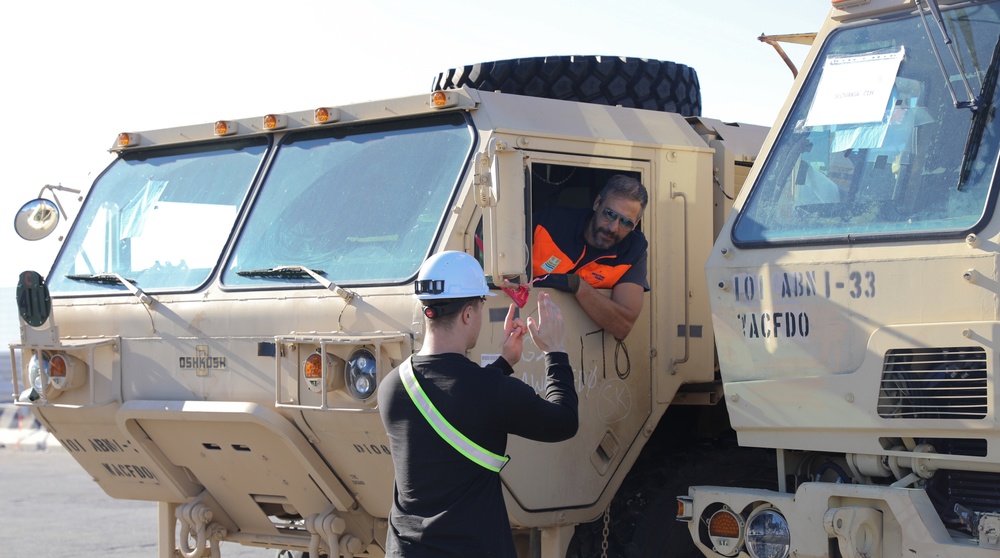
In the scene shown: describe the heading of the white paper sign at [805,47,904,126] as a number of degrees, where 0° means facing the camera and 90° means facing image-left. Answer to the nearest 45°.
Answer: approximately 0°

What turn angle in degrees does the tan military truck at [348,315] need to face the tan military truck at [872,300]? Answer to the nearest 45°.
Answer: approximately 90° to its left

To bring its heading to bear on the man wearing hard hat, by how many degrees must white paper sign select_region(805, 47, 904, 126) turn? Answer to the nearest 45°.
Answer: approximately 45° to its right

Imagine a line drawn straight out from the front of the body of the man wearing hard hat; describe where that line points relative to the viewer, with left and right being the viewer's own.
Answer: facing away from the viewer and to the right of the viewer

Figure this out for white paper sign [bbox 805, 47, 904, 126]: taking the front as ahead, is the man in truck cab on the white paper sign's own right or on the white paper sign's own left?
on the white paper sign's own right

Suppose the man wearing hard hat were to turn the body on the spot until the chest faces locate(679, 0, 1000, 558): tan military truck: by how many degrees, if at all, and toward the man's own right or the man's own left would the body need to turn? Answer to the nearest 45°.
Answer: approximately 45° to the man's own right

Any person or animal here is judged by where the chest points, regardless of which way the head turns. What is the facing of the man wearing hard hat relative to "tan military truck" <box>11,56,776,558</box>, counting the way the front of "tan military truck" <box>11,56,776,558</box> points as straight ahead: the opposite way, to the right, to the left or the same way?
the opposite way

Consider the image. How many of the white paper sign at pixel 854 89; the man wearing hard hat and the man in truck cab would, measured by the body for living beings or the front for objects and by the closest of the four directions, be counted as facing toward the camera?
2

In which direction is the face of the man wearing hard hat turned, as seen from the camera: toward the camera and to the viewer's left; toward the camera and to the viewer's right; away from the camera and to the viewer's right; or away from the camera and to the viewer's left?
away from the camera and to the viewer's right
